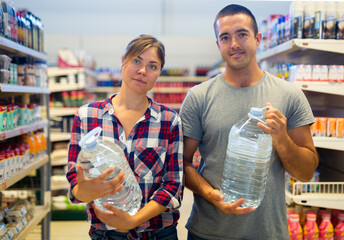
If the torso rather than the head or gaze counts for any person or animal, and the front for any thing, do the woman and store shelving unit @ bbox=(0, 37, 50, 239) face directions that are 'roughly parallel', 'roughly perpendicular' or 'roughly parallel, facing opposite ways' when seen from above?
roughly perpendicular

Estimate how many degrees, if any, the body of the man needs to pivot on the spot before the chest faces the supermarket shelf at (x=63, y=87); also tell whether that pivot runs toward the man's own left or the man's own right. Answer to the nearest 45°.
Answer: approximately 135° to the man's own right

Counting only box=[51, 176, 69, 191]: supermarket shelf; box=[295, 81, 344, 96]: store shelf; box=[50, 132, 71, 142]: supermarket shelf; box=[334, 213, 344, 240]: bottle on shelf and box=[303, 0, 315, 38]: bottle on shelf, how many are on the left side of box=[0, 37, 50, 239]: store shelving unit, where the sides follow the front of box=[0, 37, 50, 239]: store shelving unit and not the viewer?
2

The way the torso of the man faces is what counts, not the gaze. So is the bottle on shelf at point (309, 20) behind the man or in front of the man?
behind

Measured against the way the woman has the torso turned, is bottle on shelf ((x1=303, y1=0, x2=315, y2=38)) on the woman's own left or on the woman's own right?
on the woman's own left

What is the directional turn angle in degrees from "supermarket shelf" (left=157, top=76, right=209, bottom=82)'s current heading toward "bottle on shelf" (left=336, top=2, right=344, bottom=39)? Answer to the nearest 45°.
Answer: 0° — it already faces it

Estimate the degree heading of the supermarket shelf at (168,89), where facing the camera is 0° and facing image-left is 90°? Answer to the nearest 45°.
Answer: approximately 0°

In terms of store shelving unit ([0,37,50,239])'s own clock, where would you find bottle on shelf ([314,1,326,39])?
The bottle on shelf is roughly at 1 o'clock from the store shelving unit.
